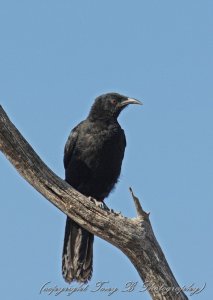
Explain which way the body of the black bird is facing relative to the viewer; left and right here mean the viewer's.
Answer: facing the viewer and to the right of the viewer
